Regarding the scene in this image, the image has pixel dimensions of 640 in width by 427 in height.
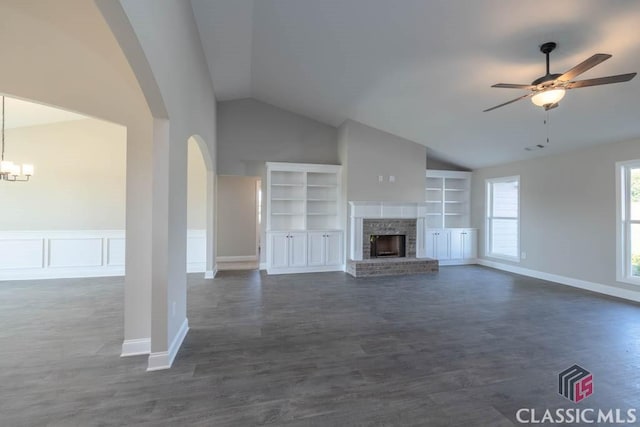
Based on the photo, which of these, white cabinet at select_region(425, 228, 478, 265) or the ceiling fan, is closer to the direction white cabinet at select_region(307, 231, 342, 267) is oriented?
the ceiling fan

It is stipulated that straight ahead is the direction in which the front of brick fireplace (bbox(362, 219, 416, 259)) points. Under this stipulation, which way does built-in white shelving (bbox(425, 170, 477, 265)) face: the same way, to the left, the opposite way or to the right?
the same way

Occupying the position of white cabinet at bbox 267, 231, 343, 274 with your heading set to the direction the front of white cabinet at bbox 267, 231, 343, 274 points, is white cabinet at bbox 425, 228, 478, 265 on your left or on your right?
on your left

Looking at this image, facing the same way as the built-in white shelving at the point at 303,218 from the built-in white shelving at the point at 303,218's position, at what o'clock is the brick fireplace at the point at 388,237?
The brick fireplace is roughly at 9 o'clock from the built-in white shelving.

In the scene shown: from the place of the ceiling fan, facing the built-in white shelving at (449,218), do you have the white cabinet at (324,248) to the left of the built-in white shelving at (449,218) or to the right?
left

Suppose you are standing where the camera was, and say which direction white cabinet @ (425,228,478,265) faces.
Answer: facing the viewer

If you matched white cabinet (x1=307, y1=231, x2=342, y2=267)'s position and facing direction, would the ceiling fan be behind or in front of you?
in front

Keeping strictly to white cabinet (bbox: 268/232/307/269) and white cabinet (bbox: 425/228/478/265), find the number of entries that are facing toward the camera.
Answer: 2

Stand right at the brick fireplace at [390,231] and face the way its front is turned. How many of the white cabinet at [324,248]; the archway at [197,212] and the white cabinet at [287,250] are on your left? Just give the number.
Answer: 0

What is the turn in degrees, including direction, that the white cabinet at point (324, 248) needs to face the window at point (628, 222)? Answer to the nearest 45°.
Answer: approximately 90° to its left

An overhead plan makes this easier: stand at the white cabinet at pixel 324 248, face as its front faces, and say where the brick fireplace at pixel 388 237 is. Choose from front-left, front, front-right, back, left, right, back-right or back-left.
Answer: left

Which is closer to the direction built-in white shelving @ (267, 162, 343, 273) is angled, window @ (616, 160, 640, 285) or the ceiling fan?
the ceiling fan

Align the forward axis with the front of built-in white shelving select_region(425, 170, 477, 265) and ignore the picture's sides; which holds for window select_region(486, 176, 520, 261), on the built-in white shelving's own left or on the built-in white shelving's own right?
on the built-in white shelving's own left

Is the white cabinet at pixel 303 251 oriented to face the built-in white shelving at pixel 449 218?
no

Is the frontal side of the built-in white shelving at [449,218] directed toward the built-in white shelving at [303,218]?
no

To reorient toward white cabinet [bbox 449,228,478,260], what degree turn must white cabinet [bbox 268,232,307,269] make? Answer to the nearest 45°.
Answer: approximately 90° to its left

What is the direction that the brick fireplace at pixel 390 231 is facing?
toward the camera

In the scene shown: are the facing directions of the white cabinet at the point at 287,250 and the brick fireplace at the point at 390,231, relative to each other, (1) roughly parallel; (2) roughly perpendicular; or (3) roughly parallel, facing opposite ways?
roughly parallel

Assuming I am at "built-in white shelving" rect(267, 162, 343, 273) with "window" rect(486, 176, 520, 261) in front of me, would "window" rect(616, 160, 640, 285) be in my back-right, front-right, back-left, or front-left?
front-right

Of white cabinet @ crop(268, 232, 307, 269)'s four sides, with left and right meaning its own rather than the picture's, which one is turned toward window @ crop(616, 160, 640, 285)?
left

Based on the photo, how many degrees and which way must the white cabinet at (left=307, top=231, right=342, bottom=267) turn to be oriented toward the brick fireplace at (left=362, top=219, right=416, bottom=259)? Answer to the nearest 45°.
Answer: approximately 90° to its left
